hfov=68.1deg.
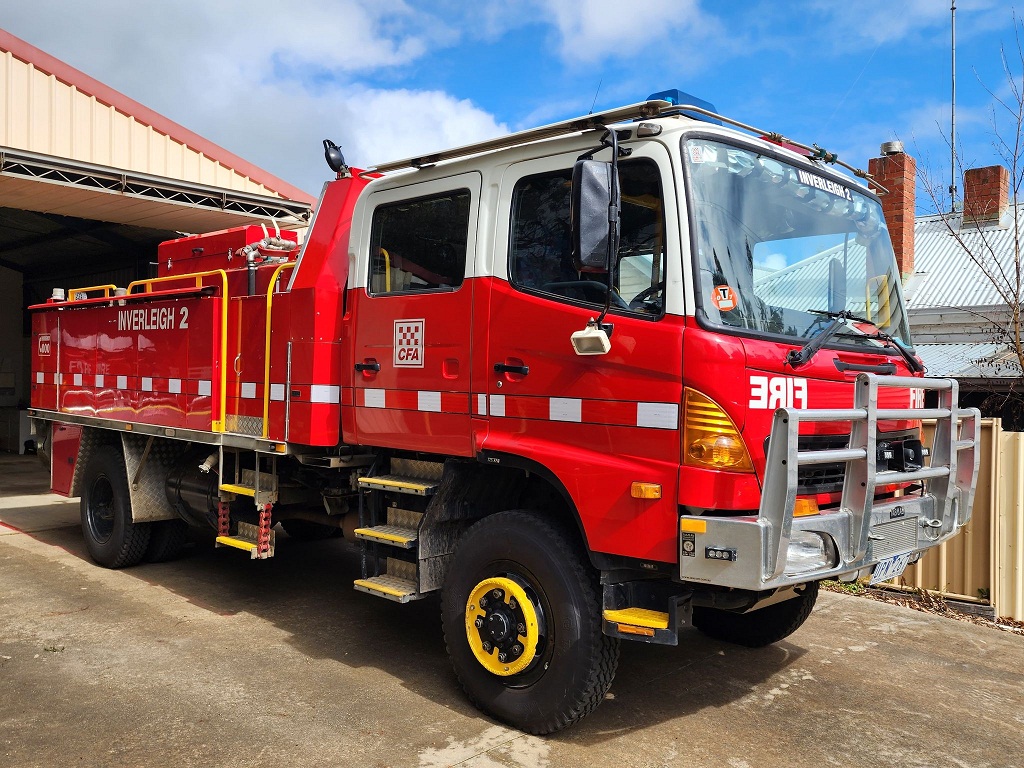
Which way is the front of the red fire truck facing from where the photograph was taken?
facing the viewer and to the right of the viewer
